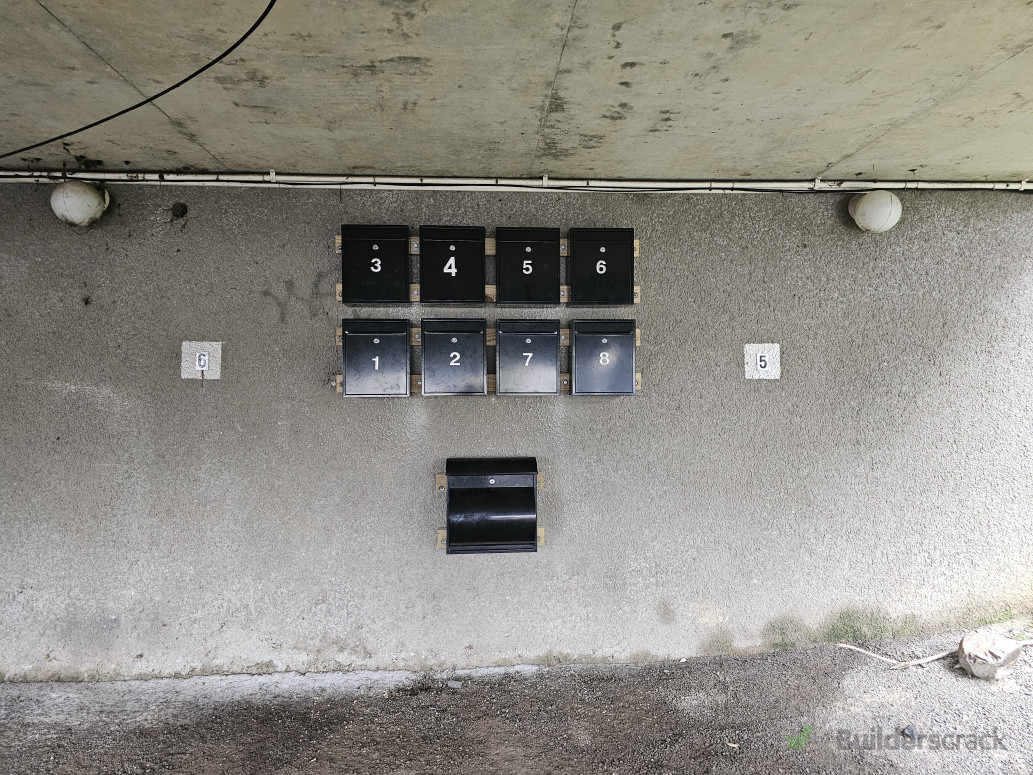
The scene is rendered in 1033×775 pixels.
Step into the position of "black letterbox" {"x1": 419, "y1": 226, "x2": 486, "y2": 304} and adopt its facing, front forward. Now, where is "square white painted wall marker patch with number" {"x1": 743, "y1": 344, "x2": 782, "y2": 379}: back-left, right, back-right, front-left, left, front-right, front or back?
left

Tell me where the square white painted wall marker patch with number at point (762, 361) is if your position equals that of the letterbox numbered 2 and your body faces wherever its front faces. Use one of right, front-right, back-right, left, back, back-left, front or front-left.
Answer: left

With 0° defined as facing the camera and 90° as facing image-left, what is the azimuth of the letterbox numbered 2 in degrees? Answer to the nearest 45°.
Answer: approximately 0°

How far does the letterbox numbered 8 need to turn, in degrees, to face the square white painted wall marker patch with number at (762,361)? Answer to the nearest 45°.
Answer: approximately 90° to its left
